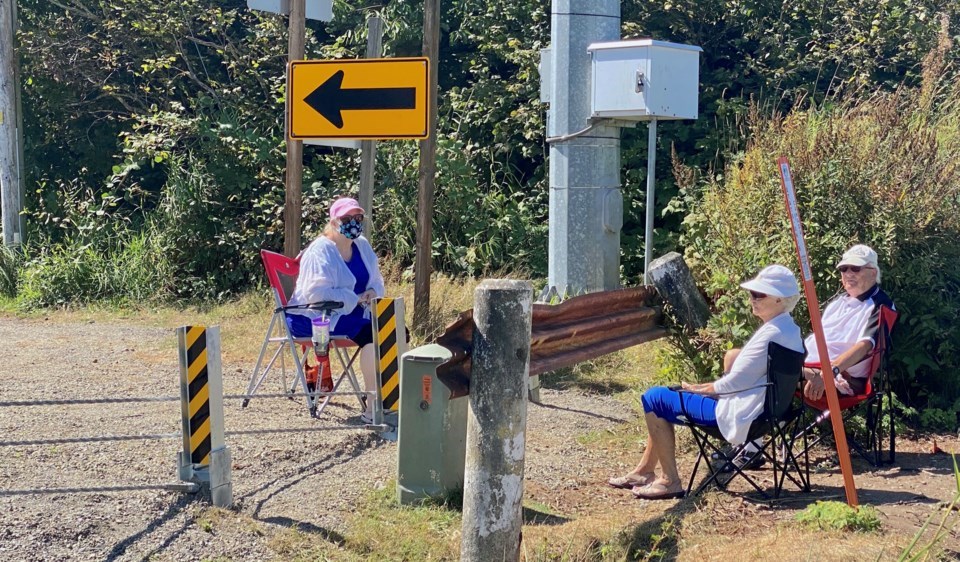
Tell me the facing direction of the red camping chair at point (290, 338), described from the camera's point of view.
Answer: facing the viewer and to the right of the viewer

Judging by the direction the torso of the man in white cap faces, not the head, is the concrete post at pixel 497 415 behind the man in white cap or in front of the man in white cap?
in front

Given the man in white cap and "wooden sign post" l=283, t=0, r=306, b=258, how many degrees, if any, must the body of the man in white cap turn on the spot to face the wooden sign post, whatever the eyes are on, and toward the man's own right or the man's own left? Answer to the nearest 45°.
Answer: approximately 90° to the man's own right

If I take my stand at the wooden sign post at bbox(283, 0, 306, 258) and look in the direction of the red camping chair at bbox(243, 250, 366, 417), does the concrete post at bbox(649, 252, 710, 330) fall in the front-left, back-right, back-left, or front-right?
front-left

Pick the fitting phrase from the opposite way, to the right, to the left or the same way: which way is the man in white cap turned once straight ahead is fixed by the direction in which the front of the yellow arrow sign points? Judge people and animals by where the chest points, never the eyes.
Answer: to the right

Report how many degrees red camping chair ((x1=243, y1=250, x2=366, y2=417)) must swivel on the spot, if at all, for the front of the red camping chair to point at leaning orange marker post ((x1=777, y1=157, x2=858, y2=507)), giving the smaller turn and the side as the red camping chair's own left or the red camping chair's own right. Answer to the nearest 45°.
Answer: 0° — it already faces it

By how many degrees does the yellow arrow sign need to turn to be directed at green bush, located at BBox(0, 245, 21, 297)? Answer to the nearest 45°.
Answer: approximately 135° to its right

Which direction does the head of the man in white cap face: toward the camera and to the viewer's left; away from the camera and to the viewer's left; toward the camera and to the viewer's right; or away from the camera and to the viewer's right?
toward the camera and to the viewer's left

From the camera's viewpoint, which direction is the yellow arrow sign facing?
toward the camera

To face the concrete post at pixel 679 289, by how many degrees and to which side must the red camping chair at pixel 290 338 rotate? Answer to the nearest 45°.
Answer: approximately 45° to its left

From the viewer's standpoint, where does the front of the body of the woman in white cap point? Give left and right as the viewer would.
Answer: facing to the left of the viewer

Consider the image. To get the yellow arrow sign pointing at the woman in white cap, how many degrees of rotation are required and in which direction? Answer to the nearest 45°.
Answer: approximately 45° to its left

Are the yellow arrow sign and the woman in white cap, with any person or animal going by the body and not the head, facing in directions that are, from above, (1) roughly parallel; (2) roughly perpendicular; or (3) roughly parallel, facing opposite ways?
roughly perpendicular

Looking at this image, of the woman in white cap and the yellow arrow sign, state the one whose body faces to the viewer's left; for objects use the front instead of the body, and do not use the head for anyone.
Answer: the woman in white cap

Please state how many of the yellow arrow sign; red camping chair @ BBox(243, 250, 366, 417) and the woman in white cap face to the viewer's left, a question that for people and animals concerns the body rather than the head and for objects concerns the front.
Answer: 1

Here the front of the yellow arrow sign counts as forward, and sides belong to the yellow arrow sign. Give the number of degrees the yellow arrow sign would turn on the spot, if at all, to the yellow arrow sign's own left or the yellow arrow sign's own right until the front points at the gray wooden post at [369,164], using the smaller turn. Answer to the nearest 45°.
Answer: approximately 180°
